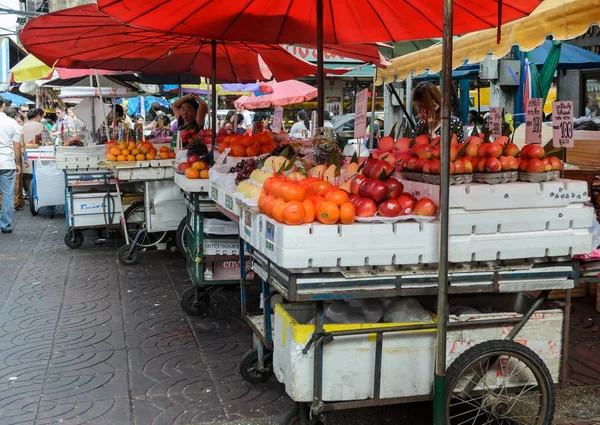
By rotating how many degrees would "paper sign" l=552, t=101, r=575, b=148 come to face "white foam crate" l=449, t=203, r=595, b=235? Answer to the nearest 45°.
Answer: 0° — it already faces it

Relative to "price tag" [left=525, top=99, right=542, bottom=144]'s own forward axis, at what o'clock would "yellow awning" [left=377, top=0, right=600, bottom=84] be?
The yellow awning is roughly at 6 o'clock from the price tag.

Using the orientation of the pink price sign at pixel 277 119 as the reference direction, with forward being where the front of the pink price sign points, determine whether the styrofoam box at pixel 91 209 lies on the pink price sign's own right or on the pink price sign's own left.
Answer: on the pink price sign's own right

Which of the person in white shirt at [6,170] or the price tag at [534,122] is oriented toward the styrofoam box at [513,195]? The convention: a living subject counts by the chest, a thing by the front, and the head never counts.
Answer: the price tag

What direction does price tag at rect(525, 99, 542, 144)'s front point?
toward the camera

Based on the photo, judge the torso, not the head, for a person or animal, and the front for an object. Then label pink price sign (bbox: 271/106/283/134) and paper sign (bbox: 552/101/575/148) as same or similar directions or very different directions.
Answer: same or similar directions

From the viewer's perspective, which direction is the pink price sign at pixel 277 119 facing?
toward the camera

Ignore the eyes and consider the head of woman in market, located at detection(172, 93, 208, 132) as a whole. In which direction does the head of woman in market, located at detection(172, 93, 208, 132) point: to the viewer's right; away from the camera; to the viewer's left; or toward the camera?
toward the camera

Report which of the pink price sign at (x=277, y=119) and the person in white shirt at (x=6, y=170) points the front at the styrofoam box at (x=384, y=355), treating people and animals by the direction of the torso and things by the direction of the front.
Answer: the pink price sign

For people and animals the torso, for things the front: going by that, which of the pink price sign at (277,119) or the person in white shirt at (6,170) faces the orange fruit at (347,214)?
the pink price sign

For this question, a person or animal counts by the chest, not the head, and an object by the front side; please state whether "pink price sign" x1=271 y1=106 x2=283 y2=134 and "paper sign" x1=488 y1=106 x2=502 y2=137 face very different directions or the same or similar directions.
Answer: same or similar directions

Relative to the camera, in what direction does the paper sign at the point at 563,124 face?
facing the viewer
